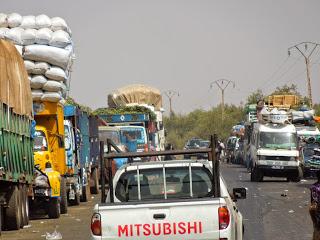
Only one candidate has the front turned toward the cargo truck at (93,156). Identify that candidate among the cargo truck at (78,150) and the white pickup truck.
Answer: the white pickup truck

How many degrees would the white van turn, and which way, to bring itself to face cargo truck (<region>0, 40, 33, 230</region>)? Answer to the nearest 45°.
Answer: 0° — it already faces it

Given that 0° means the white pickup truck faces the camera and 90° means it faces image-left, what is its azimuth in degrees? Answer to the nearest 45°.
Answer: approximately 180°

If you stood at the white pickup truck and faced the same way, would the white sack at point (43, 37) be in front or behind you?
in front

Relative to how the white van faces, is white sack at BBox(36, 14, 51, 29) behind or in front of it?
in front

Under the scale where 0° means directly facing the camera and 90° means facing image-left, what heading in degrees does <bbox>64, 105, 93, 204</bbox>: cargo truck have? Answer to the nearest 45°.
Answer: approximately 45°

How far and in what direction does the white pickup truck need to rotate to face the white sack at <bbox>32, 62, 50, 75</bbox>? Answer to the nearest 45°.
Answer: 0° — it already faces it

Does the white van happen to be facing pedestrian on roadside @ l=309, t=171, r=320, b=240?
yes

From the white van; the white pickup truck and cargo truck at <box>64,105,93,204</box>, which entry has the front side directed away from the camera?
the white pickup truck

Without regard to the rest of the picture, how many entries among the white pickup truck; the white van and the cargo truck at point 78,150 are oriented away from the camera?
1

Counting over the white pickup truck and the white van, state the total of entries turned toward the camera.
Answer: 1

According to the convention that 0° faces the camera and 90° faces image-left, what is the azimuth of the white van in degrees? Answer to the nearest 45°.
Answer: approximately 0°
